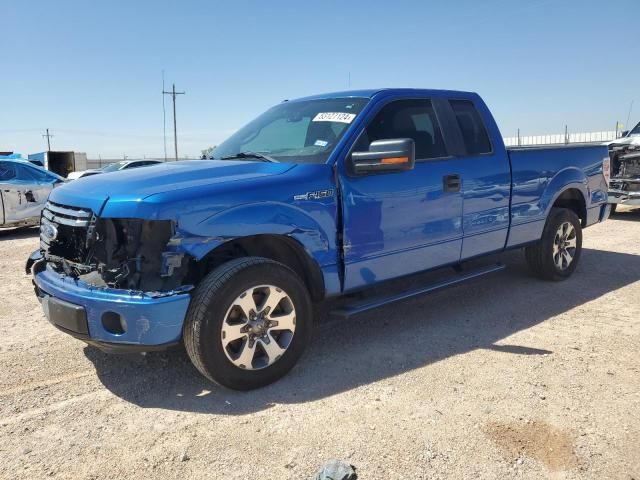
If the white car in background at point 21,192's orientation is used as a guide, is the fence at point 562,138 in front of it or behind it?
in front

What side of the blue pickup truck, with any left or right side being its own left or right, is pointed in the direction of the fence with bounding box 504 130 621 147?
back

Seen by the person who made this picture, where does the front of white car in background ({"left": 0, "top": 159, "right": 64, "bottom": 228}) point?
facing to the right of the viewer

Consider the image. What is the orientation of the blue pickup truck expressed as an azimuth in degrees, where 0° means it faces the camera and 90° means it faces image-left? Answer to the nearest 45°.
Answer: approximately 45°
